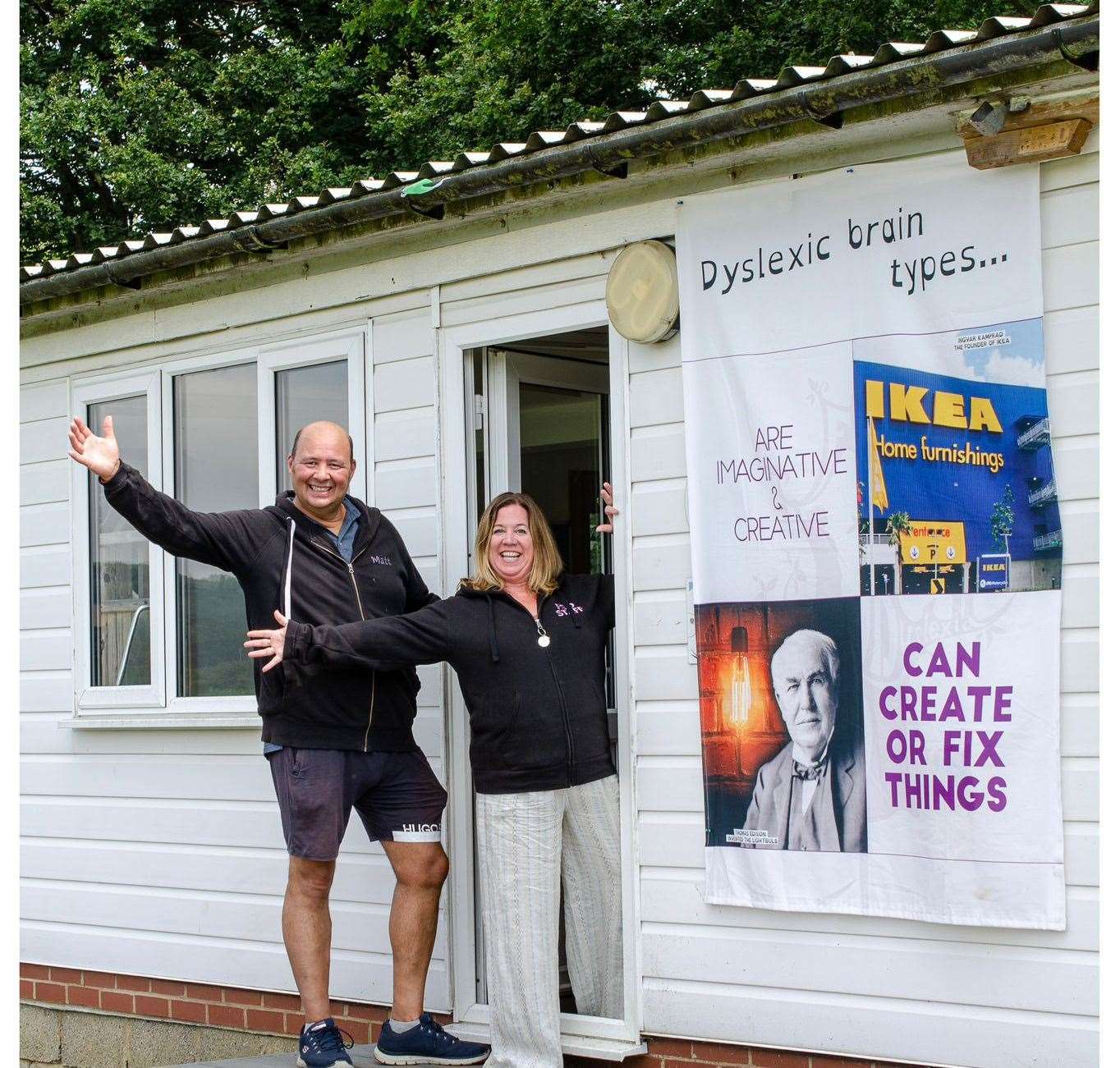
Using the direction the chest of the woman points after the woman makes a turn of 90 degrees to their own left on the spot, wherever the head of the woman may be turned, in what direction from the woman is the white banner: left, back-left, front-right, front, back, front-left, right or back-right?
front-right

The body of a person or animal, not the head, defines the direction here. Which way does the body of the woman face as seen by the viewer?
toward the camera

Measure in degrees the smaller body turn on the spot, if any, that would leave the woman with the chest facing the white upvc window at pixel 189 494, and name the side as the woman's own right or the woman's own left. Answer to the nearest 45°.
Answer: approximately 135° to the woman's own right

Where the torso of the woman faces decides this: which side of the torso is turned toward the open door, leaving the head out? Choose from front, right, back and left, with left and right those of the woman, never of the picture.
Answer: back
